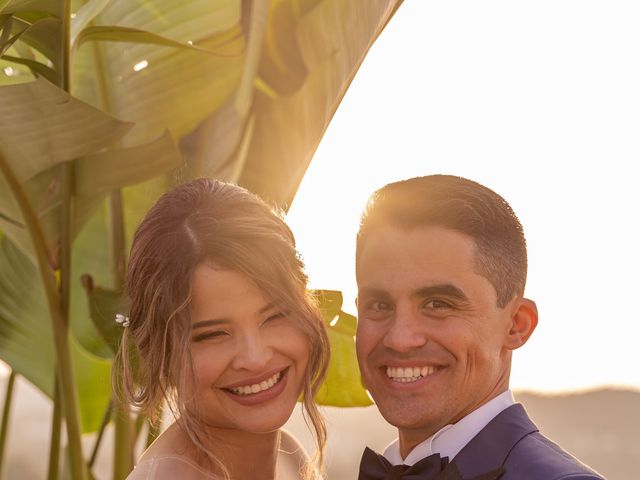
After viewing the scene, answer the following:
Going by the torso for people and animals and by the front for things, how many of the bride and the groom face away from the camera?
0

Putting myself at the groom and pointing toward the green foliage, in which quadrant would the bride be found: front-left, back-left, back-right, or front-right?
front-left

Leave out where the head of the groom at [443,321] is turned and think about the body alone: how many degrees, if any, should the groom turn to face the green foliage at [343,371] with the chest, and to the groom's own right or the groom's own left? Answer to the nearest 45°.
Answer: approximately 135° to the groom's own right

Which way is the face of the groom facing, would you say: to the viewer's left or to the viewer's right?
to the viewer's left

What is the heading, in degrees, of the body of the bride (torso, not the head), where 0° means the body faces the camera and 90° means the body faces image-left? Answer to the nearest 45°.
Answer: approximately 315°

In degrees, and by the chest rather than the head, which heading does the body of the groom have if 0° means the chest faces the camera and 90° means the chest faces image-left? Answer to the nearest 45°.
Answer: approximately 45°

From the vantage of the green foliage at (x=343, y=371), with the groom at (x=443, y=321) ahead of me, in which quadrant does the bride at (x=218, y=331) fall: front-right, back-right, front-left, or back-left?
front-right
